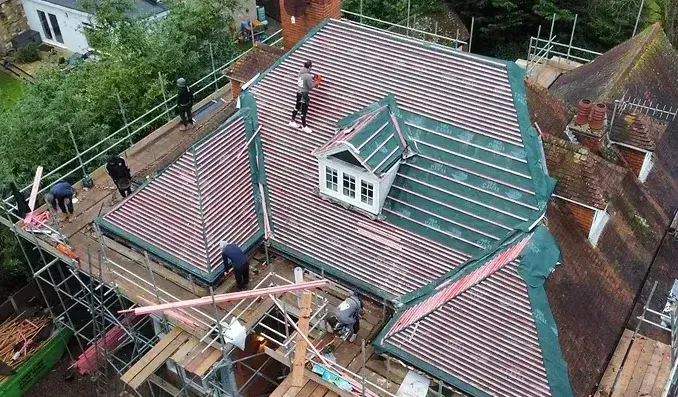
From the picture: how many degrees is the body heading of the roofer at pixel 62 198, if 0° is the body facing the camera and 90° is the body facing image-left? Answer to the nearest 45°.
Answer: approximately 90°

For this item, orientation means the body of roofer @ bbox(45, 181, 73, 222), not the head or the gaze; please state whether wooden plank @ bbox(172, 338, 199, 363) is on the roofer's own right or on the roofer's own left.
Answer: on the roofer's own left

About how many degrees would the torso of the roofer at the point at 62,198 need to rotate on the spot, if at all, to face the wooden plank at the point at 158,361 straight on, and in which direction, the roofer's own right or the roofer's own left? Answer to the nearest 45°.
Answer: approximately 90° to the roofer's own left

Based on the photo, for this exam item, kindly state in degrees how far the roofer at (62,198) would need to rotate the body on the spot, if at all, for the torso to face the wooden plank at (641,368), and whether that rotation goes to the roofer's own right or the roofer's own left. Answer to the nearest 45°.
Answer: approximately 135° to the roofer's own left

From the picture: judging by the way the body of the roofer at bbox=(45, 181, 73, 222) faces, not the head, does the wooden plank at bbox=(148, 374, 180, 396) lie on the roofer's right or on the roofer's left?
on the roofer's left

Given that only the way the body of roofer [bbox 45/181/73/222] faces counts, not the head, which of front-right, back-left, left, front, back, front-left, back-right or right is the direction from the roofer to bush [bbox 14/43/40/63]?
right

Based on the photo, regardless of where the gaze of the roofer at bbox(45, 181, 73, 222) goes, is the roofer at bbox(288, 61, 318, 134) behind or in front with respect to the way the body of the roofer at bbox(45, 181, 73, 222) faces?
behind

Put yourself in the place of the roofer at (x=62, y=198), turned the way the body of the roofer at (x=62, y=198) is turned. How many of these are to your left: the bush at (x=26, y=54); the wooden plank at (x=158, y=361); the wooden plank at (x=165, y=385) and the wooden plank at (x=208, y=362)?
3
